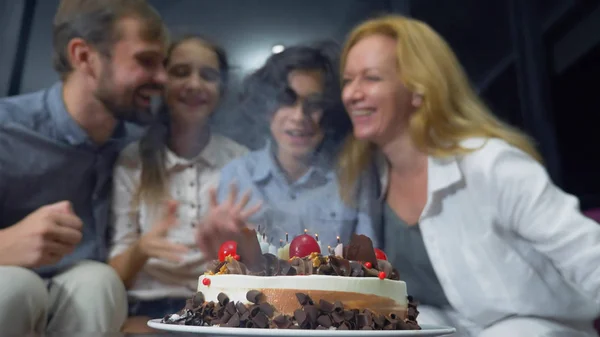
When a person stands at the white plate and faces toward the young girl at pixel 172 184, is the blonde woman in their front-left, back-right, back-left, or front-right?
front-right

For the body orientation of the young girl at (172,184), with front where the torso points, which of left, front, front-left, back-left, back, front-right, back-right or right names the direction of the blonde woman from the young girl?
left

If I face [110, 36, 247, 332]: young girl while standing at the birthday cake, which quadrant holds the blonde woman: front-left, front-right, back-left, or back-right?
front-right

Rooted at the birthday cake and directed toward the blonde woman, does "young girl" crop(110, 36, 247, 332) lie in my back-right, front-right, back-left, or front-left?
front-left

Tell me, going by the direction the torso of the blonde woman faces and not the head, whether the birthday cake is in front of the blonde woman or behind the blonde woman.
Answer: in front

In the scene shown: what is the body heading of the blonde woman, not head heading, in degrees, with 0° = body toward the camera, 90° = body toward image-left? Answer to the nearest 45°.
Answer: approximately 45°

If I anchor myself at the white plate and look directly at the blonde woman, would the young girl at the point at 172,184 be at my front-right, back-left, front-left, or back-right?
front-left

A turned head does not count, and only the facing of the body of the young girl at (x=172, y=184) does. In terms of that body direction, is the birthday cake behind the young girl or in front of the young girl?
in front

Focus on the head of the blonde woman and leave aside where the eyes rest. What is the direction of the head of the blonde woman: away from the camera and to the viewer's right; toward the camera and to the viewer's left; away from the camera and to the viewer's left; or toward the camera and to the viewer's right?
toward the camera and to the viewer's left

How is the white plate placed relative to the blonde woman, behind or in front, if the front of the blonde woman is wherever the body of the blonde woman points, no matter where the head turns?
in front

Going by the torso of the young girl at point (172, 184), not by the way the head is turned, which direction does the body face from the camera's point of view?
toward the camera

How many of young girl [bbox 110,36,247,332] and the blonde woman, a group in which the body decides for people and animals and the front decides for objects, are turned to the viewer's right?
0
